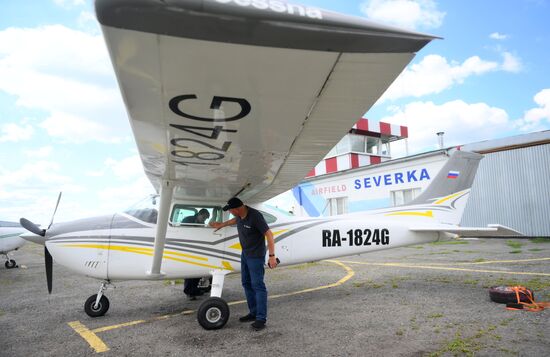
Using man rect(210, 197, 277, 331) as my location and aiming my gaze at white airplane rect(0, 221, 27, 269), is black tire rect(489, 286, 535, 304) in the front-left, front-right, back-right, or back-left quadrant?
back-right

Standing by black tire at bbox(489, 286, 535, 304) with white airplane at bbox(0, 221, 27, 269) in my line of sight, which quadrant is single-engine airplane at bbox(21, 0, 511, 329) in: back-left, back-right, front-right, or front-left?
front-left

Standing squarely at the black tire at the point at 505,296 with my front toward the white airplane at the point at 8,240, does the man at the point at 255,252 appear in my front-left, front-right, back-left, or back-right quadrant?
front-left

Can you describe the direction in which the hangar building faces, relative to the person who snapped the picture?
facing the viewer and to the left of the viewer

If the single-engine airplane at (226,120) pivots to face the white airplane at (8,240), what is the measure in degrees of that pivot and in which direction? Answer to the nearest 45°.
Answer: approximately 45° to its right

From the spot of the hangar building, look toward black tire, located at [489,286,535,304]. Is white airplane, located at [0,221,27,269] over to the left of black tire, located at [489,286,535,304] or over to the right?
right

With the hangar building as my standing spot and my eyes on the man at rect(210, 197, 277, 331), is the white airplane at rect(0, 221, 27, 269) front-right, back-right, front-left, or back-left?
front-right

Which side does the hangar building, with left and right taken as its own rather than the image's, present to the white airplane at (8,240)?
front

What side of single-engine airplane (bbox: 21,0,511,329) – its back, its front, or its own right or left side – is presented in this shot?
left

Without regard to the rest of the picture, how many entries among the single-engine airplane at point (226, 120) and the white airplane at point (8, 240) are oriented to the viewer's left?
1

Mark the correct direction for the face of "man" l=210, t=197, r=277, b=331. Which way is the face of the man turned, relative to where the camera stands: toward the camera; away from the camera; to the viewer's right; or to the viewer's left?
to the viewer's left

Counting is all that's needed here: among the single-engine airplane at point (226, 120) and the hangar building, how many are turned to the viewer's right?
0

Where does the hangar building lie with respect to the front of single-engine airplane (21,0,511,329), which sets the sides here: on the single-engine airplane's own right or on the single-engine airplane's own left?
on the single-engine airplane's own right
